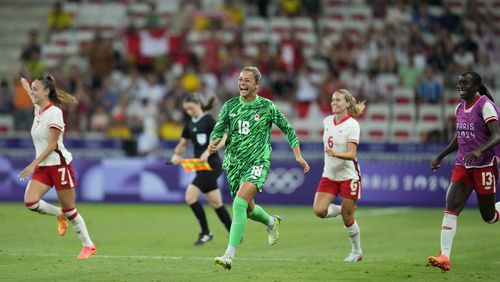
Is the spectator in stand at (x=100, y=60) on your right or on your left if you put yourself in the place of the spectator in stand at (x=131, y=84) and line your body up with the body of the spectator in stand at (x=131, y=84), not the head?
on your right

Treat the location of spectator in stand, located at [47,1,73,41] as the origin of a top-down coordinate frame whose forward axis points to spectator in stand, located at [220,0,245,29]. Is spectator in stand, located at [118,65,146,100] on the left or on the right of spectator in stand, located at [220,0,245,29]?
right

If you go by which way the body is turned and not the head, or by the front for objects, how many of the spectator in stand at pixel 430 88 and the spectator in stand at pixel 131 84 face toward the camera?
2

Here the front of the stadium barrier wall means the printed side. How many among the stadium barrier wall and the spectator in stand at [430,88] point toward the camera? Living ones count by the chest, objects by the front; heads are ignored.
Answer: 2
